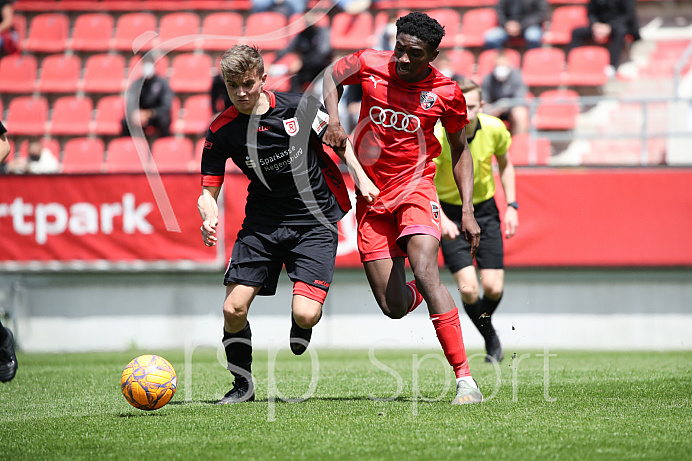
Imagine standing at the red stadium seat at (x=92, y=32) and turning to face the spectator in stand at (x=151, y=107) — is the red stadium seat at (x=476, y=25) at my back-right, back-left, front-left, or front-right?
front-left

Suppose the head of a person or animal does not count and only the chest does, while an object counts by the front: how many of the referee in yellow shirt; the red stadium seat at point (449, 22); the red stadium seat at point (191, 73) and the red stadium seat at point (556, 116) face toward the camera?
4

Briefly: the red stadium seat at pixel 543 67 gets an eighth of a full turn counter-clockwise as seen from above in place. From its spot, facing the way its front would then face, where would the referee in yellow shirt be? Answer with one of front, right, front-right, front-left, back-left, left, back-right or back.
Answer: front-right

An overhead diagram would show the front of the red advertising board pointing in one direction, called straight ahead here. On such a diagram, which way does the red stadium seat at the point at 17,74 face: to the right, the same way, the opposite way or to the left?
the same way

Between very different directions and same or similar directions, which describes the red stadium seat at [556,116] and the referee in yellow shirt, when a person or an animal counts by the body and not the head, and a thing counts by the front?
same or similar directions

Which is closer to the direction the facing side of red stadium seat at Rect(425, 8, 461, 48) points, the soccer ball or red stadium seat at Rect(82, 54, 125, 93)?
the soccer ball

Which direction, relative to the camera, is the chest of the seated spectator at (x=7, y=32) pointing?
toward the camera

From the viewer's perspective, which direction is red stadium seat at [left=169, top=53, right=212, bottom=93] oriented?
toward the camera

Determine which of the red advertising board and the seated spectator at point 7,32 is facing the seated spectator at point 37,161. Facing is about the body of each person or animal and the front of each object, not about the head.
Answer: the seated spectator at point 7,32

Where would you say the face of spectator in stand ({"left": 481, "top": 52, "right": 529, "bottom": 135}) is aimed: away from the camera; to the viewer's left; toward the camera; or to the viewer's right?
toward the camera

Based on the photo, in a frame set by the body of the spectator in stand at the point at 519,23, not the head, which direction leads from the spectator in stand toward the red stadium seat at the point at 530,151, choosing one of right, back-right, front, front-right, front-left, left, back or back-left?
front

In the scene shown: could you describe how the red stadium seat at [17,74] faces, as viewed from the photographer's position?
facing the viewer

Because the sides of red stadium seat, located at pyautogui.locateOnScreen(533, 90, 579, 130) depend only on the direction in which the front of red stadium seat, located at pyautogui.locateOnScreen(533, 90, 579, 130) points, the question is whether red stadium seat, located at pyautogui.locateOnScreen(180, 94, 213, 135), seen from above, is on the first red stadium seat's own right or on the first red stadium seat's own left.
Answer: on the first red stadium seat's own right

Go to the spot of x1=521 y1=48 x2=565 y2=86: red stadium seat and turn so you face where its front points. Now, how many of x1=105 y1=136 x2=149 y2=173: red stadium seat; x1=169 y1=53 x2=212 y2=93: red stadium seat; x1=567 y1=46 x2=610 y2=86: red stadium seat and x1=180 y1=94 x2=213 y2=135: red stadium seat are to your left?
1

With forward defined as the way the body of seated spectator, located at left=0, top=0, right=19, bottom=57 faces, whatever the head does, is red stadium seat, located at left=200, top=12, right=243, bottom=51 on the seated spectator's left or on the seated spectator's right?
on the seated spectator's left

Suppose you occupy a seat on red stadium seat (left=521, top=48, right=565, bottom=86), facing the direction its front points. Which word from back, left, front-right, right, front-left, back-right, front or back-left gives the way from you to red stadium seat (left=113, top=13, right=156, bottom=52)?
right
